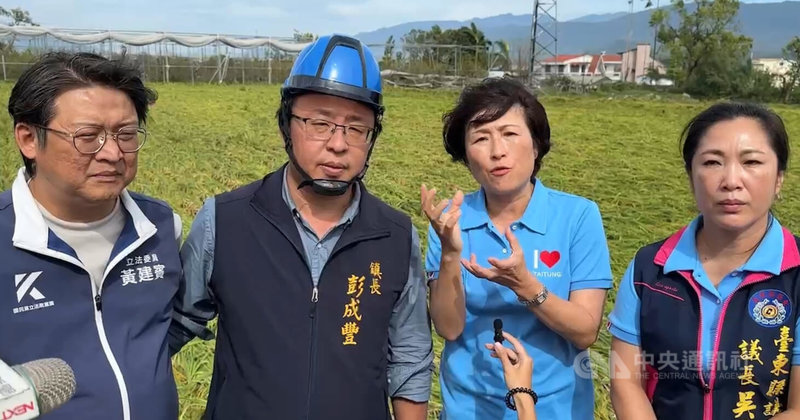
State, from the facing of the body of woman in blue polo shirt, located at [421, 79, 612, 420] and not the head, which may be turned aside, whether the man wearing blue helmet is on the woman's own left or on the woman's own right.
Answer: on the woman's own right

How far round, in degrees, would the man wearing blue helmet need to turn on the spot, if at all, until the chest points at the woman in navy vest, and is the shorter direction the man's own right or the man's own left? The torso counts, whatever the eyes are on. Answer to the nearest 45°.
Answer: approximately 90° to the man's own left

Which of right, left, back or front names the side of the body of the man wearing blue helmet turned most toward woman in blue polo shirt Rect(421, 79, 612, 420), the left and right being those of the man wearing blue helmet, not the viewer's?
left

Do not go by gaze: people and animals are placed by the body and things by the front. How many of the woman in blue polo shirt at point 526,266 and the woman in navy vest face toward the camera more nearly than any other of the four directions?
2

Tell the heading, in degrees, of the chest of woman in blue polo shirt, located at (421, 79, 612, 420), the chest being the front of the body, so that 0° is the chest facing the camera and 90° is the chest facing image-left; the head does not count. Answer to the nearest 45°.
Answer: approximately 0°

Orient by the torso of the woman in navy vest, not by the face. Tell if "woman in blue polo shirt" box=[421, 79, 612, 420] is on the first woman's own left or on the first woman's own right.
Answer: on the first woman's own right
